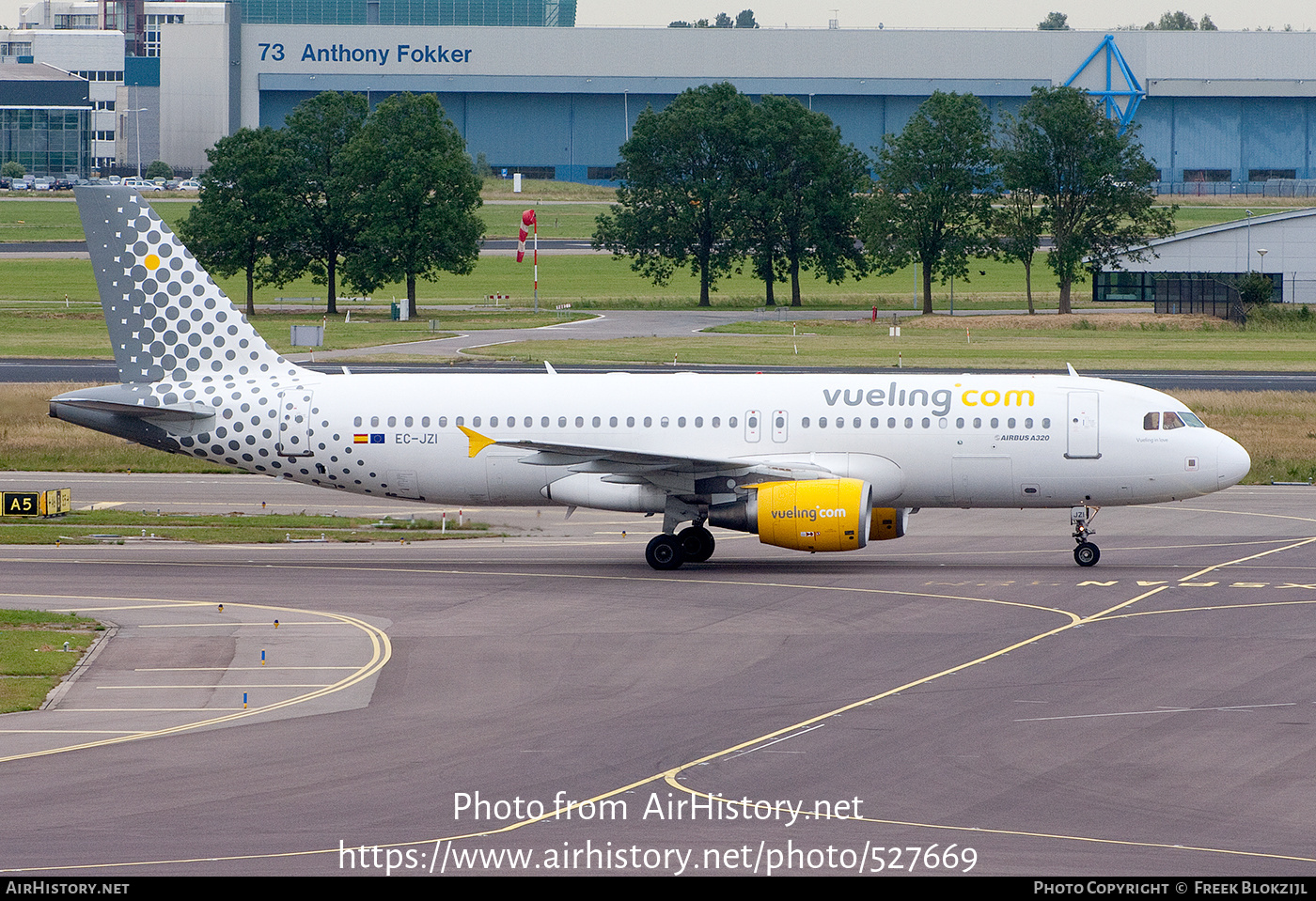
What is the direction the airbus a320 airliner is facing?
to the viewer's right
